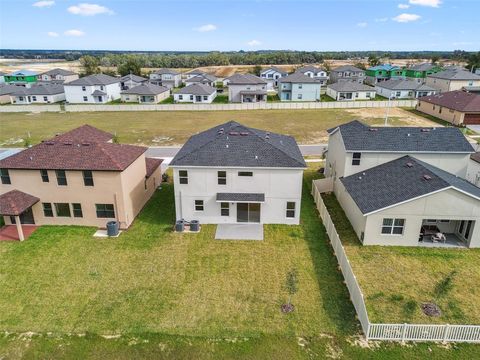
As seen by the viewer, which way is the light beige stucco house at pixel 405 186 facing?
away from the camera

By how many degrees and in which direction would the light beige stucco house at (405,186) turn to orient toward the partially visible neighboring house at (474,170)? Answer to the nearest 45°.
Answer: approximately 45° to its right

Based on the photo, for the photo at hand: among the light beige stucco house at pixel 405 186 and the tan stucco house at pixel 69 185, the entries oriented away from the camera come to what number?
2

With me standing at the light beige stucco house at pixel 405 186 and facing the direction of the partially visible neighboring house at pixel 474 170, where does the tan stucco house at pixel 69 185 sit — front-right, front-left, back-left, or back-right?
back-left

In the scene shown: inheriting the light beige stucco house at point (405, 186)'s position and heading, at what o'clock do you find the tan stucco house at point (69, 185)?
the tan stucco house at point (69, 185) is roughly at 8 o'clock from the light beige stucco house at point (405, 186).

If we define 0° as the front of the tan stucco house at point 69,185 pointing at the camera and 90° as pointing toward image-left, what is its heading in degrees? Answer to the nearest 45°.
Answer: approximately 180°

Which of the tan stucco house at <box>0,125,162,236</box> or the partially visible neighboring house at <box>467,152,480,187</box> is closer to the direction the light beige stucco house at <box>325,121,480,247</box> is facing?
the partially visible neighboring house

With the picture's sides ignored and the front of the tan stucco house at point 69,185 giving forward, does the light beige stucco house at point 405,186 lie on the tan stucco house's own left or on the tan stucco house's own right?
on the tan stucco house's own right

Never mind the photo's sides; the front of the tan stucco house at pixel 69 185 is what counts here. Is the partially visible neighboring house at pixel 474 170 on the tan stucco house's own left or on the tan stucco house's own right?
on the tan stucco house's own right
